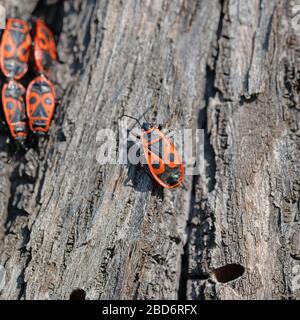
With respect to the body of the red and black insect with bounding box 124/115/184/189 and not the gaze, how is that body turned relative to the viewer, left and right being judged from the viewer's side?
facing away from the viewer and to the left of the viewer

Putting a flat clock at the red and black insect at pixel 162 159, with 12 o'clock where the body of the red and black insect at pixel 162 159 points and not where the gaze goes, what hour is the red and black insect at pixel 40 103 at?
the red and black insect at pixel 40 103 is roughly at 11 o'clock from the red and black insect at pixel 162 159.

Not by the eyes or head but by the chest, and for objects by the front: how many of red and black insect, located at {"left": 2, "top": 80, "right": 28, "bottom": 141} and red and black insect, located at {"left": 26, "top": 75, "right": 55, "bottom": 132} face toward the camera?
2

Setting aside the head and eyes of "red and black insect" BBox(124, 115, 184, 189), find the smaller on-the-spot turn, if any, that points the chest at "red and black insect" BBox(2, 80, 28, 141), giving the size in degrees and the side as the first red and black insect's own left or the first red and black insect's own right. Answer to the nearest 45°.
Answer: approximately 45° to the first red and black insect's own left

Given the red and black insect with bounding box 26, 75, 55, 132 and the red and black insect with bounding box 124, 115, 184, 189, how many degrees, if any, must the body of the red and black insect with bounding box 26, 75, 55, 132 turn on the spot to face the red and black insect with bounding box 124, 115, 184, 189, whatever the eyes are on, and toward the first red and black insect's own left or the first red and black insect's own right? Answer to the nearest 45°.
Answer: approximately 45° to the first red and black insect's own left

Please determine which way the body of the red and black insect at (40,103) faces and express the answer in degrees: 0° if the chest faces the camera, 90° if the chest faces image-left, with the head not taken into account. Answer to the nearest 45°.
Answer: approximately 0°

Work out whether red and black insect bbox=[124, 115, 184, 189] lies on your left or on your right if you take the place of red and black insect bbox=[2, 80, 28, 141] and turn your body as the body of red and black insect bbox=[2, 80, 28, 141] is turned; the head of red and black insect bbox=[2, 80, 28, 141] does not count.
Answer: on your left

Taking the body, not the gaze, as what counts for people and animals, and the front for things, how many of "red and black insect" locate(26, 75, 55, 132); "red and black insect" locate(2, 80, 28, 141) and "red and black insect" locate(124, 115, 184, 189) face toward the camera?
2
